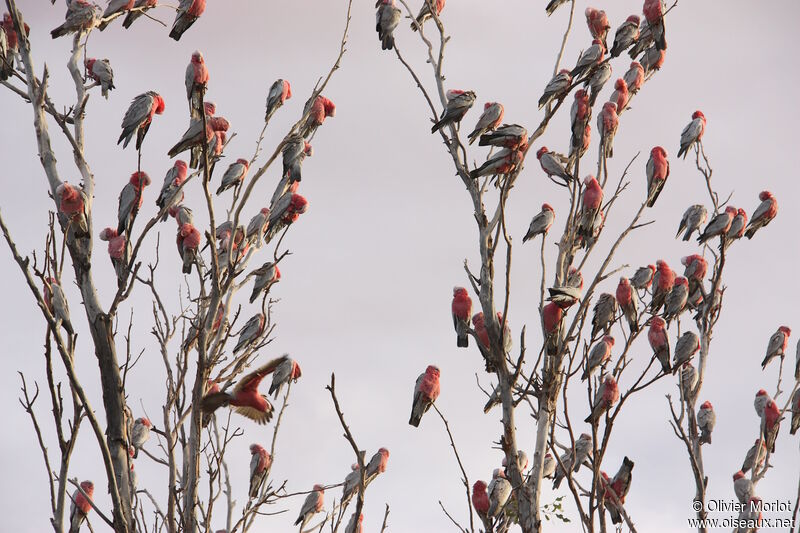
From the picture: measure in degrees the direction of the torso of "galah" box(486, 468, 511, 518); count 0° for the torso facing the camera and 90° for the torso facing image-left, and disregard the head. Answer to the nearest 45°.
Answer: approximately 225°

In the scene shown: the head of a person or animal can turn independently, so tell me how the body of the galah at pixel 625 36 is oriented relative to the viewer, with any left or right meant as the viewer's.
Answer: facing away from the viewer and to the right of the viewer

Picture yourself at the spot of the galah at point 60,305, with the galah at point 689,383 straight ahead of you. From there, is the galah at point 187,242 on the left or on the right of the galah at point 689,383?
left

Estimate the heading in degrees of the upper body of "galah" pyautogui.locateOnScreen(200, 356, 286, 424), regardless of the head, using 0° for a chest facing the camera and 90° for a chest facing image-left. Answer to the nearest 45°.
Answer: approximately 270°

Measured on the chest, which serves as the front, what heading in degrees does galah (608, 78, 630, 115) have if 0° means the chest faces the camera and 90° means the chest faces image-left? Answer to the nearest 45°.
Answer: approximately 315°

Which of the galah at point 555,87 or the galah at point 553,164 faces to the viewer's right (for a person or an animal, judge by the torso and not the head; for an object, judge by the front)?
the galah at point 555,87

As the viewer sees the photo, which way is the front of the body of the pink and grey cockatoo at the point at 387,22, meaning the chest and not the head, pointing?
away from the camera

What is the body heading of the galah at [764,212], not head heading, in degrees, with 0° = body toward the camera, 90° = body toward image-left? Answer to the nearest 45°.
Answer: approximately 270°

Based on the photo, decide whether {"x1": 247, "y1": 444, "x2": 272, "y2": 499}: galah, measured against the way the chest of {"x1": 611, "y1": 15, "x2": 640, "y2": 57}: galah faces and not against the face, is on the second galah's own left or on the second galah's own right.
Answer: on the second galah's own left
